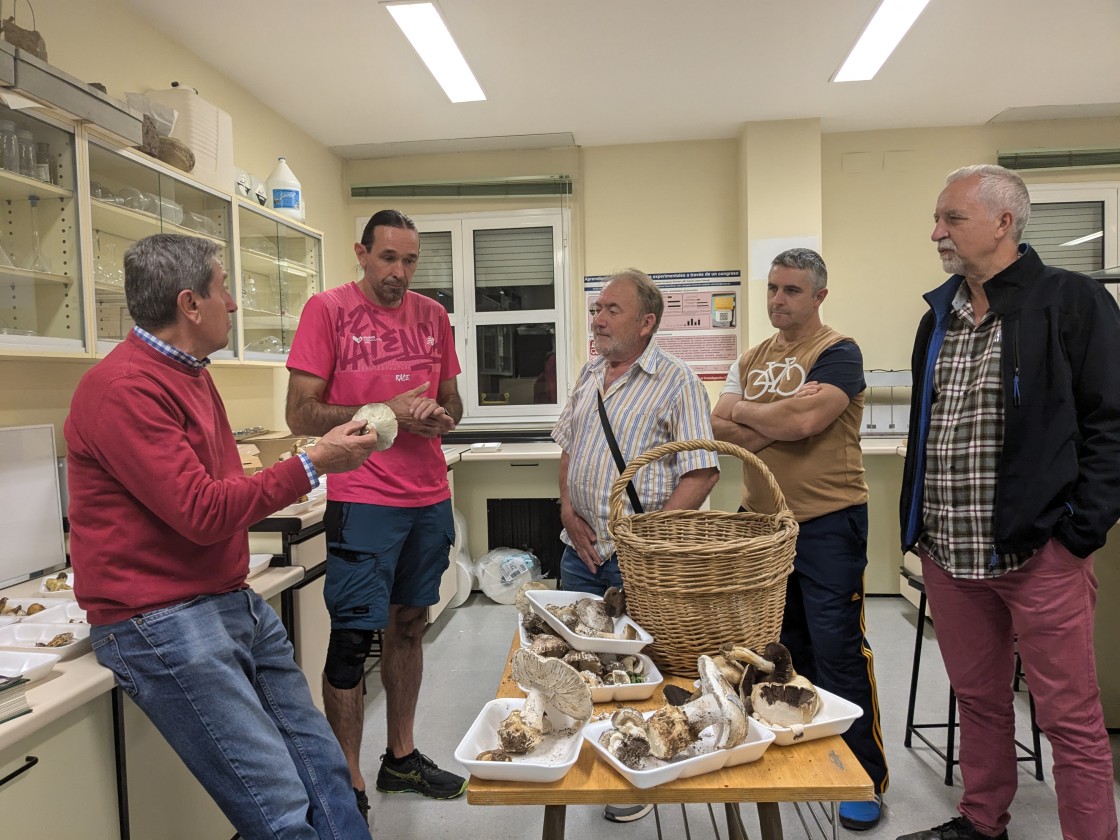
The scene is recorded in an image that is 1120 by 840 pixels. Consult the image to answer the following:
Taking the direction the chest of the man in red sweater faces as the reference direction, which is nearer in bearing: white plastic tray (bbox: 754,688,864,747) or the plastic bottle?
the white plastic tray

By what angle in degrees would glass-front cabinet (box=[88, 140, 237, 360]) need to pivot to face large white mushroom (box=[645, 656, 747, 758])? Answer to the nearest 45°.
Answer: approximately 45° to its right

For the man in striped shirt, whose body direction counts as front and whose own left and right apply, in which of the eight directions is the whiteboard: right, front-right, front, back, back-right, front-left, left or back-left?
front-right

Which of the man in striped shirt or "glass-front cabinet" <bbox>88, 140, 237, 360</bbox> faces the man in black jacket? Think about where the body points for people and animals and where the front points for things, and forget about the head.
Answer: the glass-front cabinet

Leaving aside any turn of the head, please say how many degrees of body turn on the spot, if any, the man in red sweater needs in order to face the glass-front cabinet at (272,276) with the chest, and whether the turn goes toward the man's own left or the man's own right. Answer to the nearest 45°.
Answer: approximately 90° to the man's own left

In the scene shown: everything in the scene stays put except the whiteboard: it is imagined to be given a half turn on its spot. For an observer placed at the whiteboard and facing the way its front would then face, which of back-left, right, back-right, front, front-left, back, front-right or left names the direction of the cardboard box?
right

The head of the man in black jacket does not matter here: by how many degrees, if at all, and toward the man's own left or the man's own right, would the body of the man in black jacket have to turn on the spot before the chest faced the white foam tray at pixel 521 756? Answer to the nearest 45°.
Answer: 0° — they already face it

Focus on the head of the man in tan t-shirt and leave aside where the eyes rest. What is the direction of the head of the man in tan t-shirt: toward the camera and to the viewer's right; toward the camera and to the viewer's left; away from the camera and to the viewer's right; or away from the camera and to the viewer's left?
toward the camera and to the viewer's left

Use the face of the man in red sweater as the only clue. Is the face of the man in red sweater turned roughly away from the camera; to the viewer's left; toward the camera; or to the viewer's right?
to the viewer's right

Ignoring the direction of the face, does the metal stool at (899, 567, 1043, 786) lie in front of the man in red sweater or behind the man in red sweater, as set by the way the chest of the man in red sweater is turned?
in front

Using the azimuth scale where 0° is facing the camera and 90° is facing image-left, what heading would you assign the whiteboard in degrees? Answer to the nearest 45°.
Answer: approximately 315°

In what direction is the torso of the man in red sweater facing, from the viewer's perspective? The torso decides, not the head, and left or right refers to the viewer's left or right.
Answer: facing to the right of the viewer

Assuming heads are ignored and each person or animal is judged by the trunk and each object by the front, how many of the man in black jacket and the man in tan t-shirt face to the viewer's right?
0

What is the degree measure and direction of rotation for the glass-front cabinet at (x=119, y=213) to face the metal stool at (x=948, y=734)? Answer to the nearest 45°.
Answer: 0° — it already faces it

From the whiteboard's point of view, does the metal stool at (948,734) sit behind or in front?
in front

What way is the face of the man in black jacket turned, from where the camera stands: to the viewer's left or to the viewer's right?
to the viewer's left
